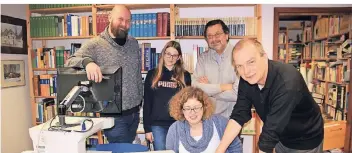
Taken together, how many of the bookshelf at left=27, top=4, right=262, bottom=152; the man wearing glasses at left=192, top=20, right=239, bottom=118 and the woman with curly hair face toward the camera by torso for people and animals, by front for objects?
3

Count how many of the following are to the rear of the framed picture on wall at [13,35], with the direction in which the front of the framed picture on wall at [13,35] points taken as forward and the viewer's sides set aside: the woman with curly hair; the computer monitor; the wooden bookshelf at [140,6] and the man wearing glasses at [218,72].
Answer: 0

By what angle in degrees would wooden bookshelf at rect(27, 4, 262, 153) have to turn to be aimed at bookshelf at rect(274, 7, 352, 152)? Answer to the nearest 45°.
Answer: approximately 90° to its left

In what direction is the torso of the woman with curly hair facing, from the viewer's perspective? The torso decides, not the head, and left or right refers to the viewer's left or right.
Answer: facing the viewer

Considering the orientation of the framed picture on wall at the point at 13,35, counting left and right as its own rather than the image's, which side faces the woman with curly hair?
front

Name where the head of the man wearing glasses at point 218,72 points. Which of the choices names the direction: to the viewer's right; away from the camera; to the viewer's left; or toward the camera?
toward the camera

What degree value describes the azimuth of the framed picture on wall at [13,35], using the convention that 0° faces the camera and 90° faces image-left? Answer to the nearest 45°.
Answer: approximately 315°

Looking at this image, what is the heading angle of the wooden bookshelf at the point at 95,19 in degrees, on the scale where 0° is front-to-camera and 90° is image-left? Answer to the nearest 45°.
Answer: approximately 0°

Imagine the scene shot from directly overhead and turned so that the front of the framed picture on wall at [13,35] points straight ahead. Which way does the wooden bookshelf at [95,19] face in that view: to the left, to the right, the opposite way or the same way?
to the right

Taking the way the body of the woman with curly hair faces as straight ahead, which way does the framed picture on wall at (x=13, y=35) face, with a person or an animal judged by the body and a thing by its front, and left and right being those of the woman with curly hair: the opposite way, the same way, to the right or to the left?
to the left

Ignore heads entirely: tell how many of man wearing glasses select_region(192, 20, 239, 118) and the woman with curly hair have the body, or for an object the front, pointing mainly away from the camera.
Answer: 0

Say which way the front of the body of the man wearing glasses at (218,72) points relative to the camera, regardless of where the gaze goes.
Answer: toward the camera

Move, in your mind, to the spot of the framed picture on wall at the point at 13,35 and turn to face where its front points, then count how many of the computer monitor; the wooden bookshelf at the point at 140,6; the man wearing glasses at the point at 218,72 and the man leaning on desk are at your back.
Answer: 0

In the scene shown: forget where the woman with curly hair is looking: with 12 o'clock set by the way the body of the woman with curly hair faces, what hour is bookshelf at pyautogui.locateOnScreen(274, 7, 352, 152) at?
The bookshelf is roughly at 7 o'clock from the woman with curly hair.

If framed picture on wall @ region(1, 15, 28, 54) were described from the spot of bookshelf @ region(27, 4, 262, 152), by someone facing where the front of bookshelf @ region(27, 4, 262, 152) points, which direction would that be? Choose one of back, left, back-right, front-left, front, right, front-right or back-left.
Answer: right

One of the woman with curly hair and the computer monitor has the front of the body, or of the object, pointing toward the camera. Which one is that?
the woman with curly hair
